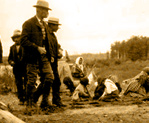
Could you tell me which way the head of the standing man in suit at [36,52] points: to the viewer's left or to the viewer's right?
to the viewer's right

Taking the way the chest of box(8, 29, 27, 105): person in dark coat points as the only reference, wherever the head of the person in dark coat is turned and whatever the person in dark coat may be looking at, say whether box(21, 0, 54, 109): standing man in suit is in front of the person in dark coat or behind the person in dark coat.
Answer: in front

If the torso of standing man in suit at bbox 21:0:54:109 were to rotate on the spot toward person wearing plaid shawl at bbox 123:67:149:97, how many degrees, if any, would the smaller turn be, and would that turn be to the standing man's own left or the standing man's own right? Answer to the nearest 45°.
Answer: approximately 90° to the standing man's own left

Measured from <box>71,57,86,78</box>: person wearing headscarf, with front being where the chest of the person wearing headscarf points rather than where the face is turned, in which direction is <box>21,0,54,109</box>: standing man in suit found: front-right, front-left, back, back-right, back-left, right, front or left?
front-right

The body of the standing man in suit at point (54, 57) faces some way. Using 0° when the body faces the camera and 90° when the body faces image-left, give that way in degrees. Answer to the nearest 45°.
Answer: approximately 270°
